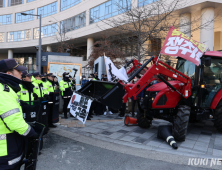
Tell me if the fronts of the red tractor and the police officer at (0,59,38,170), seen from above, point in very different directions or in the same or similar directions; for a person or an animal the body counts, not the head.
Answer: very different directions

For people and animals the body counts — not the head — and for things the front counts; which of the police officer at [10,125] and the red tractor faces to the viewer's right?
the police officer

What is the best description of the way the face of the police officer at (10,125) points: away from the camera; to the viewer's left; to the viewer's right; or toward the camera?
to the viewer's right

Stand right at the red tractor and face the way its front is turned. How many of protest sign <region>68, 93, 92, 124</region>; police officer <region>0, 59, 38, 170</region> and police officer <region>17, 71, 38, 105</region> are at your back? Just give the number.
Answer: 0

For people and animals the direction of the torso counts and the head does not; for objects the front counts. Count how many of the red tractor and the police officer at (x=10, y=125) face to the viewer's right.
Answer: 1

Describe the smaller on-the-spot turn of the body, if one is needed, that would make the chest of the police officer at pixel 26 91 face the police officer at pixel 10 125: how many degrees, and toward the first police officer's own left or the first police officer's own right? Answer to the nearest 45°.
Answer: approximately 45° to the first police officer's own right

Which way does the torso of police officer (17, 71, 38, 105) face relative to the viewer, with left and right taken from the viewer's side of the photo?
facing the viewer and to the right of the viewer

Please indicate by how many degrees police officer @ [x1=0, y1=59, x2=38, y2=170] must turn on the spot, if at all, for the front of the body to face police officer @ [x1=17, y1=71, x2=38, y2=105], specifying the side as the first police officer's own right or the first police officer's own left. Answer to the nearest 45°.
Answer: approximately 90° to the first police officer's own left

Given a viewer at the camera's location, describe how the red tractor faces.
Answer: facing the viewer and to the left of the viewer

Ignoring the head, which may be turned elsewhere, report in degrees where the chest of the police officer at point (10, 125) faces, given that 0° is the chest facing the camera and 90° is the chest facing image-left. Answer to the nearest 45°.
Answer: approximately 270°
